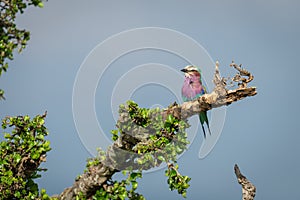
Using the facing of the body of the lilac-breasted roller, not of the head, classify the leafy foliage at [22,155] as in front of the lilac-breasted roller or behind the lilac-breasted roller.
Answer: in front

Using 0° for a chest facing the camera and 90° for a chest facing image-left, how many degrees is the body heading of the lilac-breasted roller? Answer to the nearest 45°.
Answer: approximately 45°
